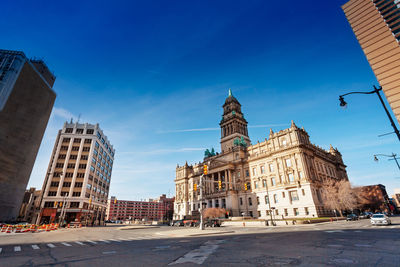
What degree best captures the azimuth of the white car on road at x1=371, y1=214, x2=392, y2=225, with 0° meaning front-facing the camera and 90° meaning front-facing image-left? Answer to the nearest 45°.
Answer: approximately 45°
